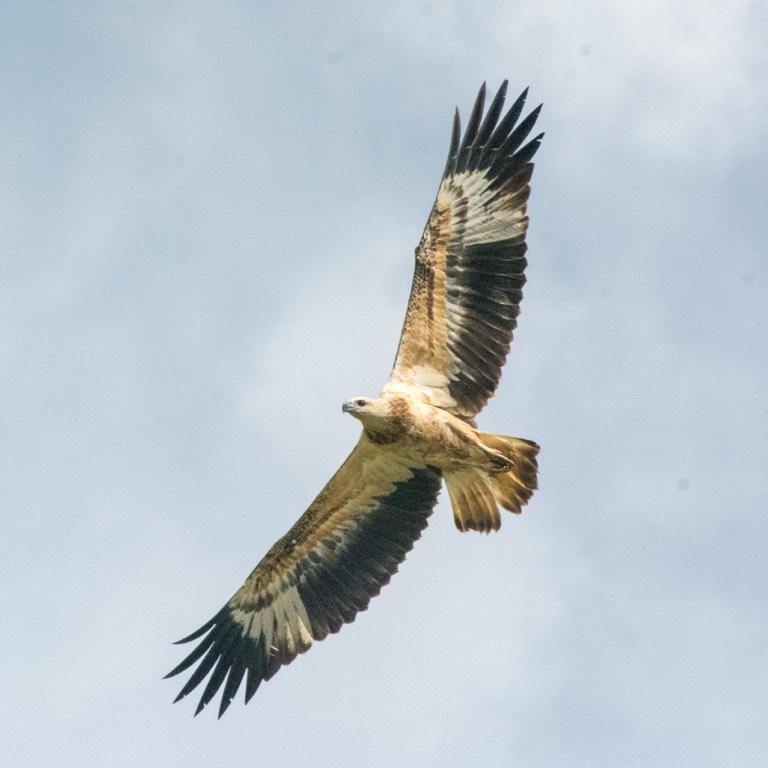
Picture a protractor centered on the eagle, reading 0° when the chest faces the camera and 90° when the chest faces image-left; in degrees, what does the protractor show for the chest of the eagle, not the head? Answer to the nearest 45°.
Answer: approximately 90°
